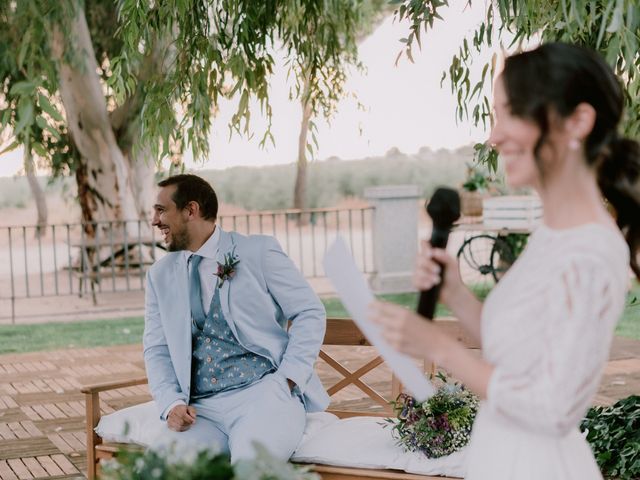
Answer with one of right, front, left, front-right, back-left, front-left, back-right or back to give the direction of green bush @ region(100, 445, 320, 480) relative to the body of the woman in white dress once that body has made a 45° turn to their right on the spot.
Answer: front-left

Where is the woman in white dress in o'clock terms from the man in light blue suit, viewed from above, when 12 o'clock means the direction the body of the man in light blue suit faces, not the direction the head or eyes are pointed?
The woman in white dress is roughly at 10 o'clock from the man in light blue suit.

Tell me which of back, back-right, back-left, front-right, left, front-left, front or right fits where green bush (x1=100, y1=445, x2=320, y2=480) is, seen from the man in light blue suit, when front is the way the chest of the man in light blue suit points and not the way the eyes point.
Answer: front-left

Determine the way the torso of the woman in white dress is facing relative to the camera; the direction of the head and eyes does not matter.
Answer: to the viewer's left

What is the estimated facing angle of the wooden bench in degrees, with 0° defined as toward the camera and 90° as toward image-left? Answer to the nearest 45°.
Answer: approximately 45°

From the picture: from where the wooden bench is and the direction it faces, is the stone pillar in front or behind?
behind

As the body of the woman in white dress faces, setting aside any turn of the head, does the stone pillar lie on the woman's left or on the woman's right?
on the woman's right

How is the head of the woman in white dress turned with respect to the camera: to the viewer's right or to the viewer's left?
to the viewer's left

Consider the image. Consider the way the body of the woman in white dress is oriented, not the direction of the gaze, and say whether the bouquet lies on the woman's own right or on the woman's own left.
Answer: on the woman's own right

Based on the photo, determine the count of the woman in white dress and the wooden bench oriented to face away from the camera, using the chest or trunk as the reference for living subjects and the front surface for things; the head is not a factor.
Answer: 0

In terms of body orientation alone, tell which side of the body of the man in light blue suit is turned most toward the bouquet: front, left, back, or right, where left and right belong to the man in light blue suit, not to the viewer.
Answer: left
